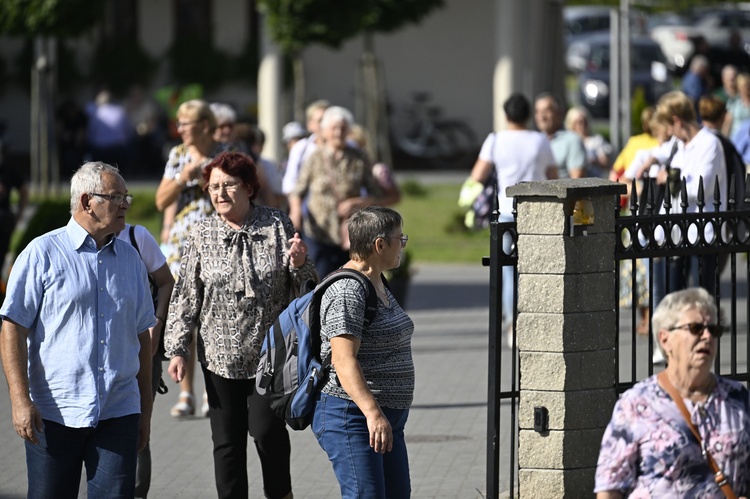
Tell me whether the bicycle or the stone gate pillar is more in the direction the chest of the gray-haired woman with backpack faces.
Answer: the stone gate pillar

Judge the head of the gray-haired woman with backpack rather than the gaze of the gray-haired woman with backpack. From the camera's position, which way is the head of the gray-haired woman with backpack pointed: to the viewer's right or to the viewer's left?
to the viewer's right

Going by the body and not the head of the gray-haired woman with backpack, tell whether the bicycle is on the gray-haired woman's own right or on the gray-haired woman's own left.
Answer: on the gray-haired woman's own left

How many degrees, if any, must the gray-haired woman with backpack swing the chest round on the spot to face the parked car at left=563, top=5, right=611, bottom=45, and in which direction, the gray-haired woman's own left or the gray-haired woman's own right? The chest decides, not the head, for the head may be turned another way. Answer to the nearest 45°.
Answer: approximately 90° to the gray-haired woman's own left

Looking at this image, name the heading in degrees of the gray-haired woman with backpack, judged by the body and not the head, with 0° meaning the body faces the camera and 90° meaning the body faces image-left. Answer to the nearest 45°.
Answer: approximately 270°

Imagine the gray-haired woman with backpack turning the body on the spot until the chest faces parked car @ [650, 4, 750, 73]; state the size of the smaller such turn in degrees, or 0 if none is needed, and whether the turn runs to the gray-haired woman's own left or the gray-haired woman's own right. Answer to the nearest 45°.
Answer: approximately 90° to the gray-haired woman's own left

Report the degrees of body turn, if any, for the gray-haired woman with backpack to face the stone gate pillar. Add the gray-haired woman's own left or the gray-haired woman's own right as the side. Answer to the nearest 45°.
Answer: approximately 45° to the gray-haired woman's own left
